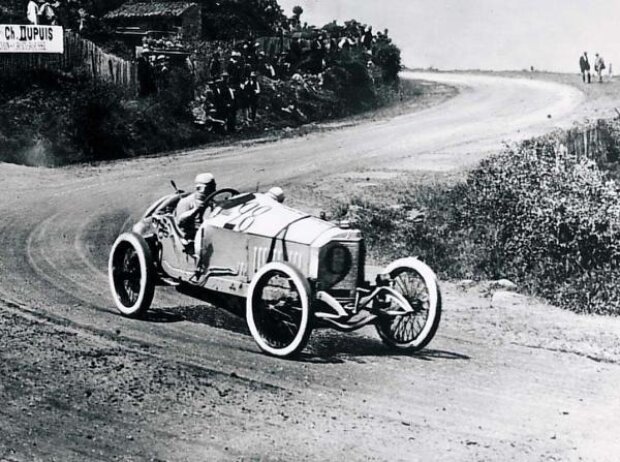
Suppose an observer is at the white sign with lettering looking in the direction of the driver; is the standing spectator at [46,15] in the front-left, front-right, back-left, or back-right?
back-left

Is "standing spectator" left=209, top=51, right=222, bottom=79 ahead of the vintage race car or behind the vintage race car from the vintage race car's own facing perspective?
behind

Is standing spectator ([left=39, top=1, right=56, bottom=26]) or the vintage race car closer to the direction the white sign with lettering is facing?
the vintage race car

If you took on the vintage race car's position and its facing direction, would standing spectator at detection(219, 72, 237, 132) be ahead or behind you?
behind

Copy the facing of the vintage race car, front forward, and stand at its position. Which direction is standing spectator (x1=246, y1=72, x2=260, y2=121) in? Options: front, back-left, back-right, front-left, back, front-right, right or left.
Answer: back-left

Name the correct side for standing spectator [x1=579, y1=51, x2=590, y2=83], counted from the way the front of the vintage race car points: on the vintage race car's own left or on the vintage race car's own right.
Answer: on the vintage race car's own left

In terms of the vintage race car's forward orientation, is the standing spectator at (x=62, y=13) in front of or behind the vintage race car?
behind

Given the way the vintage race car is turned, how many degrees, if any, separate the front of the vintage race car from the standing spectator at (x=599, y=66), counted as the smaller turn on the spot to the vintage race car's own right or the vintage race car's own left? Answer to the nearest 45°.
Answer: approximately 90° to the vintage race car's own left

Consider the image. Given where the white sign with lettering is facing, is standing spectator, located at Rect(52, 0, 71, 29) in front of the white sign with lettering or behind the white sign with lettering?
behind

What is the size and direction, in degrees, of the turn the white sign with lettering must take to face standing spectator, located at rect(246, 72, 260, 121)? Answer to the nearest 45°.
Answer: approximately 45° to its left

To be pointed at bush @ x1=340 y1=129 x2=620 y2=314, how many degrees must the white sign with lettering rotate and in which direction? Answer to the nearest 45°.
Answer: approximately 45° to its left

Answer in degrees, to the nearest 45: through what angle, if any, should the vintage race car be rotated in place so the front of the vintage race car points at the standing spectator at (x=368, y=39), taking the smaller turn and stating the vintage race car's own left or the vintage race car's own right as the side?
approximately 135° to the vintage race car's own left

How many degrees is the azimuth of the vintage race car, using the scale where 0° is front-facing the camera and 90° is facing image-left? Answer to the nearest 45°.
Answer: approximately 315°
